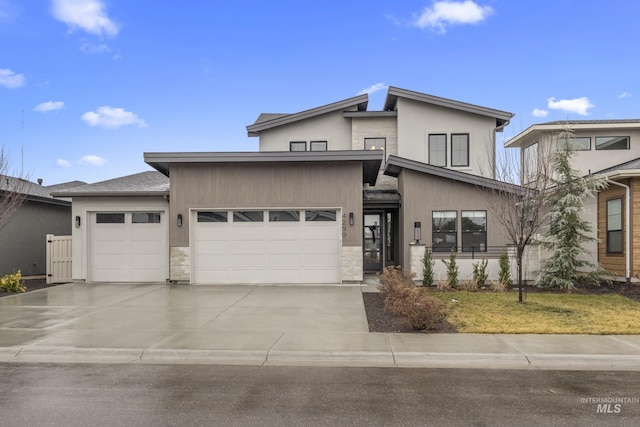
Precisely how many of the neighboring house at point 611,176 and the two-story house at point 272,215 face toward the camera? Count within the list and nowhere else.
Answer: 2

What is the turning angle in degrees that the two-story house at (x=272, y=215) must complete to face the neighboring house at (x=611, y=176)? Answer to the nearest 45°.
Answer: approximately 90° to its left

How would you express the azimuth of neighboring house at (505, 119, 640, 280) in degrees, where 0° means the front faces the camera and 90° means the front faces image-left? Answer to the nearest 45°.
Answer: approximately 0°

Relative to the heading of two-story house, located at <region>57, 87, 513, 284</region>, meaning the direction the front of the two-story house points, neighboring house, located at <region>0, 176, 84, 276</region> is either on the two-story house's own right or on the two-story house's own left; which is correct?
on the two-story house's own right

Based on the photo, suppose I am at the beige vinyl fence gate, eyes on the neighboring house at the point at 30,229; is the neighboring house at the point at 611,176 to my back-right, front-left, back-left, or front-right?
back-right

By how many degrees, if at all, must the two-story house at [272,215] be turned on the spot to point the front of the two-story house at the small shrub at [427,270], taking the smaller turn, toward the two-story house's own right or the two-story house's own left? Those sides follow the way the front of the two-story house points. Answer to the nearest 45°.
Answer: approximately 90° to the two-story house's own left

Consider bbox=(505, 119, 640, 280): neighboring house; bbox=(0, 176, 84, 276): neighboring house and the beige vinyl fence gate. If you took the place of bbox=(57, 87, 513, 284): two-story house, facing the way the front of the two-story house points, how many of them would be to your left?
1
